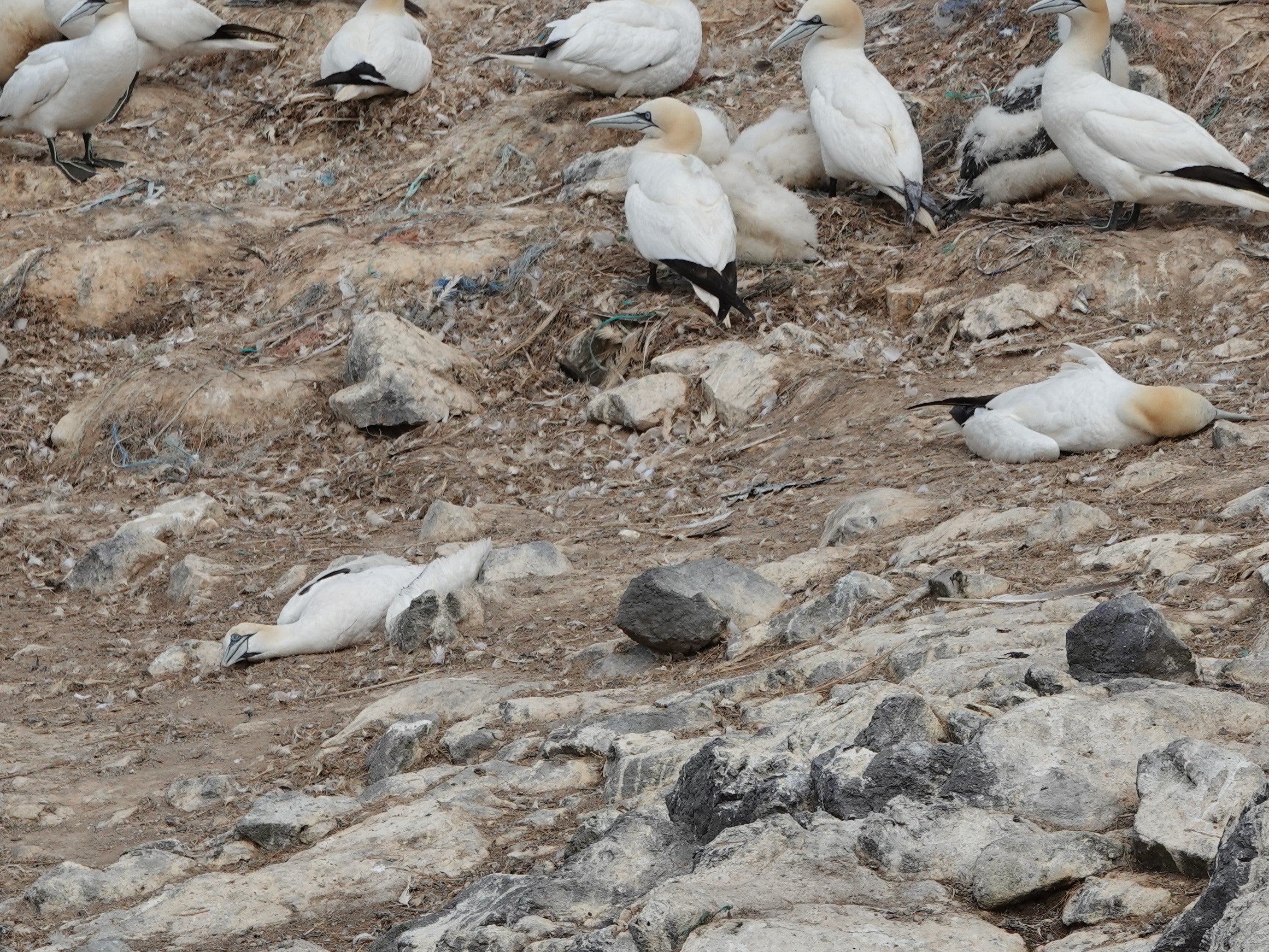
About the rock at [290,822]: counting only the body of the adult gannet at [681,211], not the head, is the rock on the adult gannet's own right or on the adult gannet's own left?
on the adult gannet's own left

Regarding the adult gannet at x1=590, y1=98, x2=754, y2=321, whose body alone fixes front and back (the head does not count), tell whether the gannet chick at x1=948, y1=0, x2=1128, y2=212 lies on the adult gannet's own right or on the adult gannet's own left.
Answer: on the adult gannet's own right

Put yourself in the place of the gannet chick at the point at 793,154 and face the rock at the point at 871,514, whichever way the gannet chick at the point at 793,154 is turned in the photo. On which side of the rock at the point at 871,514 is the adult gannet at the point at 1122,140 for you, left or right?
left

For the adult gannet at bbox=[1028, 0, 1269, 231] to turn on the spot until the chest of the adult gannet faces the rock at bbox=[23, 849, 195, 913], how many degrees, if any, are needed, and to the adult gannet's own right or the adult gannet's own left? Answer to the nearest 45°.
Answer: approximately 90° to the adult gannet's own left

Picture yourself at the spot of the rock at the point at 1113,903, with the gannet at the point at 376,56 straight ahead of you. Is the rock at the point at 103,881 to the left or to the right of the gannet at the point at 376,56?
left

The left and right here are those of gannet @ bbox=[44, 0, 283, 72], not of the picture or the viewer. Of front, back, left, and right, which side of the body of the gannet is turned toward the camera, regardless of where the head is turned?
left

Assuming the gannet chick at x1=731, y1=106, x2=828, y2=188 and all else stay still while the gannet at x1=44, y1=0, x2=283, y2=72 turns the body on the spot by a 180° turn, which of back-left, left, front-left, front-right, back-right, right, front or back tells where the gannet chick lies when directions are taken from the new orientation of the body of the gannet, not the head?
front-right

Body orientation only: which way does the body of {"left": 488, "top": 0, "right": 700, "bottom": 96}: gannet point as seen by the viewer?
to the viewer's right

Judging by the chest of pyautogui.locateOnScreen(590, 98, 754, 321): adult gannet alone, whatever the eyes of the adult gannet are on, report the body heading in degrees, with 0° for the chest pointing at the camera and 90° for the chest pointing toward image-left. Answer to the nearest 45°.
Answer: approximately 135°

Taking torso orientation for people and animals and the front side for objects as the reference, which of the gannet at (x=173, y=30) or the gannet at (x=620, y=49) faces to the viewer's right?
the gannet at (x=620, y=49)

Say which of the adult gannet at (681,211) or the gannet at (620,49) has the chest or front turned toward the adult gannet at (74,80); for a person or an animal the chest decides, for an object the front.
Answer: the adult gannet at (681,211)

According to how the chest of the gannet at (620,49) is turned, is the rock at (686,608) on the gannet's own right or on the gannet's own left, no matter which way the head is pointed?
on the gannet's own right
